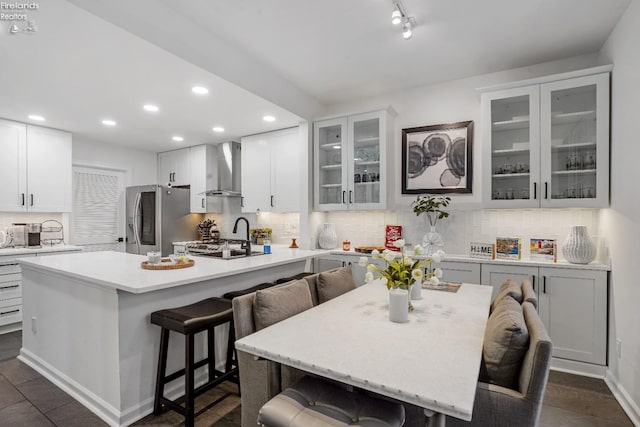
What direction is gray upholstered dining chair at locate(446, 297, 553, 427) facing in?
to the viewer's left

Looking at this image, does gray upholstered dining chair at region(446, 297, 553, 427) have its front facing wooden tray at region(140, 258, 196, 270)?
yes

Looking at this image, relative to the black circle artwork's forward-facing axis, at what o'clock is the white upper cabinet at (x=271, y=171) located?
The white upper cabinet is roughly at 3 o'clock from the black circle artwork.

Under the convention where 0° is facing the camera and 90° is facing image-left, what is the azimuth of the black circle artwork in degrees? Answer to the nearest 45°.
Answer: approximately 0°

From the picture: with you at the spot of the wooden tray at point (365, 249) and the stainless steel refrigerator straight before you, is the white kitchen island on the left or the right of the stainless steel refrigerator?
left
